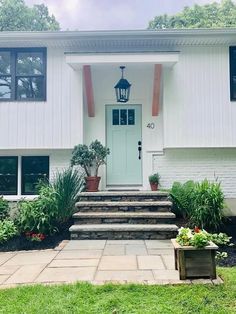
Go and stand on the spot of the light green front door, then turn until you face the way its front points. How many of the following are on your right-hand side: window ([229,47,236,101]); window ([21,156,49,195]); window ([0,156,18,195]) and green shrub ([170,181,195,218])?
2

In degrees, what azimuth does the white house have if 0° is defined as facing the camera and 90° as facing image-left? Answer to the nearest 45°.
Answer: approximately 0°

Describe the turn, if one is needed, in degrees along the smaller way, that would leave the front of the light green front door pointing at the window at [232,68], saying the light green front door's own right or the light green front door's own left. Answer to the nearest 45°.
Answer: approximately 90° to the light green front door's own left

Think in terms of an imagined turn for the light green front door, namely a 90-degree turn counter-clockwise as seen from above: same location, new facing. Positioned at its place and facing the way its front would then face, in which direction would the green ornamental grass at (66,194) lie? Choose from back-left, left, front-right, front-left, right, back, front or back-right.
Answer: back-right

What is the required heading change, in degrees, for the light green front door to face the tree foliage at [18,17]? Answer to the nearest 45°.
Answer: approximately 135° to its right

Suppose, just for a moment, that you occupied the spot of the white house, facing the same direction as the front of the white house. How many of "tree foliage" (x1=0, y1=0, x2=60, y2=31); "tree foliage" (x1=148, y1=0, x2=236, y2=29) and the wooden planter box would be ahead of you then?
1

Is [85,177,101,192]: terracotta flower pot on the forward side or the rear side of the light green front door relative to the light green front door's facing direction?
on the forward side

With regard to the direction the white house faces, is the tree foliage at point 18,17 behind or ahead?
behind

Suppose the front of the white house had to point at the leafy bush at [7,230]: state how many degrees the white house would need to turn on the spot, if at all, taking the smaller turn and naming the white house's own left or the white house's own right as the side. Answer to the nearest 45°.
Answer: approximately 45° to the white house's own right

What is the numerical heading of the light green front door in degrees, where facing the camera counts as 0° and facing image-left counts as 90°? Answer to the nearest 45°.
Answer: approximately 0°

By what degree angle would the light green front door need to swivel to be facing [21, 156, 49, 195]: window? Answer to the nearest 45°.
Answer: approximately 90° to its right

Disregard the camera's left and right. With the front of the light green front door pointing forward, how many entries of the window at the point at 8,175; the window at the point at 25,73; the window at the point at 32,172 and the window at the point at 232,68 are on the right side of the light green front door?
3

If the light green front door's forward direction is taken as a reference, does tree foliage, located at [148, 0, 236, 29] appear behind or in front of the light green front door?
behind

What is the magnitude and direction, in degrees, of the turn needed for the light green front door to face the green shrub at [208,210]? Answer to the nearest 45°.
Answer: approximately 45° to its left
